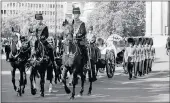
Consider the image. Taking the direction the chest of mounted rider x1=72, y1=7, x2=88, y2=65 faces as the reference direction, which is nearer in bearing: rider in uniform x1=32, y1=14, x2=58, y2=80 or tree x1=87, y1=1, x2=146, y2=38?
the rider in uniform

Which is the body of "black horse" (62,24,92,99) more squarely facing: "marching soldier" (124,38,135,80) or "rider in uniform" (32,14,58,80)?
the rider in uniform

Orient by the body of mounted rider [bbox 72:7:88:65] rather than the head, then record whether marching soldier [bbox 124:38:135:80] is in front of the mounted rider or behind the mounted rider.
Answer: behind

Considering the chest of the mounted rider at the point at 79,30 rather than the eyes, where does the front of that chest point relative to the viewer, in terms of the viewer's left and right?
facing the viewer and to the left of the viewer

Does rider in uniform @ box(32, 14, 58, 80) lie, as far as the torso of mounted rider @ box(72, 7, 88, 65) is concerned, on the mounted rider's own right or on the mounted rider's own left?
on the mounted rider's own right

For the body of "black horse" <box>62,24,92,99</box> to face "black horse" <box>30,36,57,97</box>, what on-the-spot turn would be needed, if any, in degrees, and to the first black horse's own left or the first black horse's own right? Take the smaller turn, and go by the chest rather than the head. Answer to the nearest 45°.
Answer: approximately 45° to the first black horse's own right

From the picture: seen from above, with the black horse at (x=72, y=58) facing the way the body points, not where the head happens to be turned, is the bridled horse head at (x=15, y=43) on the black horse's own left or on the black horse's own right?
on the black horse's own right

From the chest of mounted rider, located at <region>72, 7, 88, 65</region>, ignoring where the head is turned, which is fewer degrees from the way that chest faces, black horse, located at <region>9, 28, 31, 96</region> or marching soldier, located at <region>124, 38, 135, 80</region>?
the black horse
